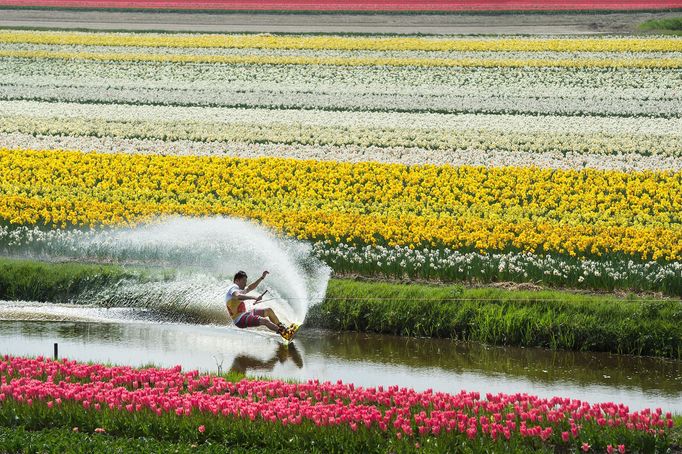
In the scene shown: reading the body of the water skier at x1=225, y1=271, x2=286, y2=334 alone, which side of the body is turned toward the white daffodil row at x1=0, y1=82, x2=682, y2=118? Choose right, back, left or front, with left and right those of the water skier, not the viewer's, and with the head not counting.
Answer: left

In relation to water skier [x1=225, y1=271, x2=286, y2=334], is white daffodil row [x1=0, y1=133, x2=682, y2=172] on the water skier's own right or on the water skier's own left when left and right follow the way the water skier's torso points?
on the water skier's own left

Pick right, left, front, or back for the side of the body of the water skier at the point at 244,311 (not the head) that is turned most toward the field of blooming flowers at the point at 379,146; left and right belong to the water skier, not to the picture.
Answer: left

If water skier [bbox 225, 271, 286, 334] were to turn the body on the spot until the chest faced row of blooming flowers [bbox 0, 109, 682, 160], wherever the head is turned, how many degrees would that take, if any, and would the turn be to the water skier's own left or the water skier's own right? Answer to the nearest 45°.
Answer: approximately 90° to the water skier's own left

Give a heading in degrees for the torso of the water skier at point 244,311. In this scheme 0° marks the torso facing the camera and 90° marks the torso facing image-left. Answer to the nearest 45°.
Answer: approximately 270°

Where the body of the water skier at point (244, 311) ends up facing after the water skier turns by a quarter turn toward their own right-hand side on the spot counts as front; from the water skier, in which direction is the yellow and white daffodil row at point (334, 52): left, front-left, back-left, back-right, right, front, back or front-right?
back
